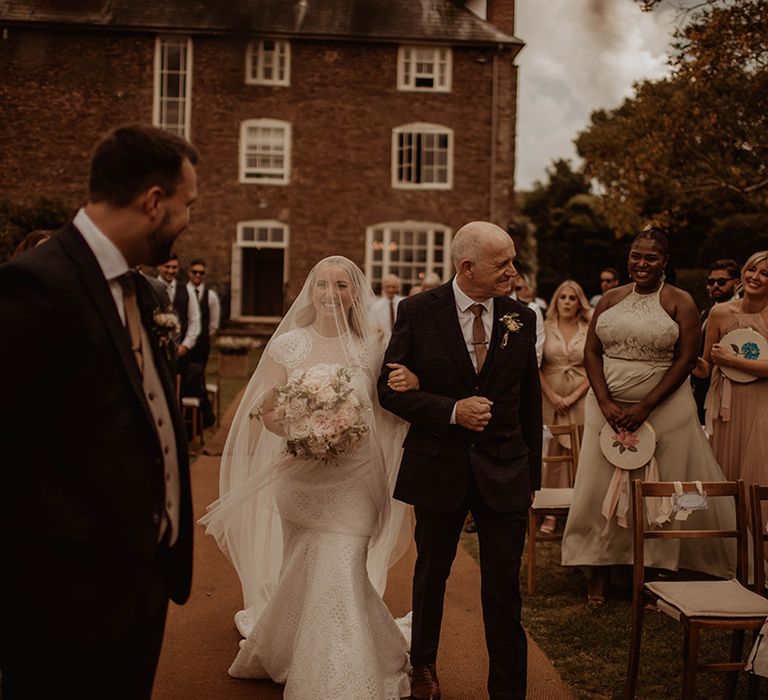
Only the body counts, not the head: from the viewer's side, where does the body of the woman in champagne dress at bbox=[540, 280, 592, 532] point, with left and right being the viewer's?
facing the viewer

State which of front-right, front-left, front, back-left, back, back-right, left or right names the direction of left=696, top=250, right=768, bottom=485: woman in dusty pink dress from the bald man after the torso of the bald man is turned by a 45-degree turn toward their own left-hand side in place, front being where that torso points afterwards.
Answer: left

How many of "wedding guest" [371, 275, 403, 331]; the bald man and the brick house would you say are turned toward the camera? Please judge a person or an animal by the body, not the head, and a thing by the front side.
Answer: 3

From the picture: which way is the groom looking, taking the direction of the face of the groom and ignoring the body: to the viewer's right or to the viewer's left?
to the viewer's right

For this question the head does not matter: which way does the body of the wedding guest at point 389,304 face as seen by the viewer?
toward the camera

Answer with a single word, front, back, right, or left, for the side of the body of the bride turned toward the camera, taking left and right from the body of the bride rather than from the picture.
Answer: front

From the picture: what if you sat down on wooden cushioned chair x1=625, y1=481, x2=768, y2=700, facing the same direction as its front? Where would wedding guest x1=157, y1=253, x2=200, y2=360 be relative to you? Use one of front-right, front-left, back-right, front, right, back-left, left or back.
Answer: back

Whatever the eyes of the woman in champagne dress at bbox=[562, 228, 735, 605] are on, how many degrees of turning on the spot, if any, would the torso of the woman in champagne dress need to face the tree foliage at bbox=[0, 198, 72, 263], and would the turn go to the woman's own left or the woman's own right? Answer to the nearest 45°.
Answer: approximately 90° to the woman's own right

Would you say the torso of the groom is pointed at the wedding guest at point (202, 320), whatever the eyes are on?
no

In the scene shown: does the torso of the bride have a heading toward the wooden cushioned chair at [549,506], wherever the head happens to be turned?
no

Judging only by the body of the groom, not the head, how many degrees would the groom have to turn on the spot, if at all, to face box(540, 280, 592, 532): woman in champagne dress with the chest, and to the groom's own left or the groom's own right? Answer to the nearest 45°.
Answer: approximately 90° to the groom's own left

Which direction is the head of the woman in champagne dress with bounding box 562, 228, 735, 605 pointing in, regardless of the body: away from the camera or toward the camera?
toward the camera

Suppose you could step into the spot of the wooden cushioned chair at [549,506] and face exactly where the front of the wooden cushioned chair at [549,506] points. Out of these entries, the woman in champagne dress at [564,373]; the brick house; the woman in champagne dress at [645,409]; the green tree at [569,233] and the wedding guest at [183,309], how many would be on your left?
1

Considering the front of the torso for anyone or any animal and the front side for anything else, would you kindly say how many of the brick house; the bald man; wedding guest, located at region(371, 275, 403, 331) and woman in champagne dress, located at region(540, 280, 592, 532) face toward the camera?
4

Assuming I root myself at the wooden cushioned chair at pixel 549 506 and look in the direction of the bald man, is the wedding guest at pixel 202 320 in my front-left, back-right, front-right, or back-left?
back-right

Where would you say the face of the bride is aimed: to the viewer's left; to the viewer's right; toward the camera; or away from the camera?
toward the camera

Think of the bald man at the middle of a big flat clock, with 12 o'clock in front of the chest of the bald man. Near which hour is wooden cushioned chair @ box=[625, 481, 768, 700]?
The wooden cushioned chair is roughly at 9 o'clock from the bald man.

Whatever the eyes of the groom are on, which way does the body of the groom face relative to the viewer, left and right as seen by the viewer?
facing the viewer and to the right of the viewer

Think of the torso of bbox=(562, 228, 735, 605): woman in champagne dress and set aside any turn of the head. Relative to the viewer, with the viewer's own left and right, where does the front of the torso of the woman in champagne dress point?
facing the viewer and to the left of the viewer

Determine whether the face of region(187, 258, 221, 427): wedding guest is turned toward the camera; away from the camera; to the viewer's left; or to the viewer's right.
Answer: toward the camera
